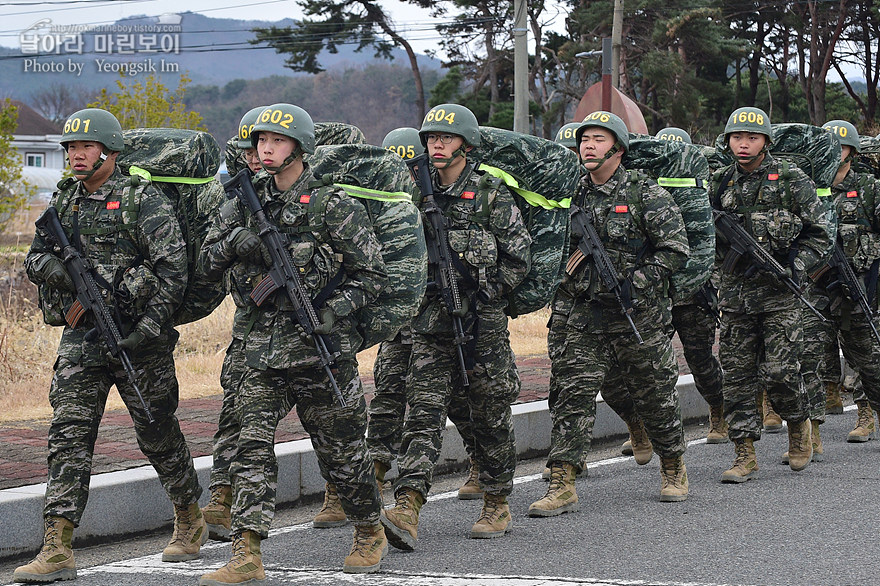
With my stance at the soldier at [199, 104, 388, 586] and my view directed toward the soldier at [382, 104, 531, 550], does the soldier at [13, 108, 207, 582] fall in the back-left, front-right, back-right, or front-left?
back-left

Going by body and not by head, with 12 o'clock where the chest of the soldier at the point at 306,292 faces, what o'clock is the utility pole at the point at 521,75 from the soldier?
The utility pole is roughly at 5 o'clock from the soldier.

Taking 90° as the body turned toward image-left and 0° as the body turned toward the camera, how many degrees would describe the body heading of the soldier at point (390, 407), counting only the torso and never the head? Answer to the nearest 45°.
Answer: approximately 45°

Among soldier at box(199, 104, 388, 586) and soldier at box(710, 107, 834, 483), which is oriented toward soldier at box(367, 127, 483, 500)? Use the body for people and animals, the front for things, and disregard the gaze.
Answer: soldier at box(710, 107, 834, 483)

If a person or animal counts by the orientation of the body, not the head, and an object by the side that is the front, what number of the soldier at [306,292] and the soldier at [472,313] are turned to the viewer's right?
0

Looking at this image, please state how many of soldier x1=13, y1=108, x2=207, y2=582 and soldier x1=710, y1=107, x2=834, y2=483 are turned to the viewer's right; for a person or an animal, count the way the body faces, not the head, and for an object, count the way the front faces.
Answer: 0

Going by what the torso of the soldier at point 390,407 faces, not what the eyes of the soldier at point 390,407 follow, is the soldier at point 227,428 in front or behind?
in front

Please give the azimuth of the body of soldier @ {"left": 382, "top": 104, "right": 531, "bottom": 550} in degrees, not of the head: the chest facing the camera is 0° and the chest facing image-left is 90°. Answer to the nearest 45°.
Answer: approximately 45°

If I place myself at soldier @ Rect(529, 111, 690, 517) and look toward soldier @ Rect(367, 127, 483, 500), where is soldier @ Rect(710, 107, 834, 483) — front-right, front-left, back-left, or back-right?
back-right

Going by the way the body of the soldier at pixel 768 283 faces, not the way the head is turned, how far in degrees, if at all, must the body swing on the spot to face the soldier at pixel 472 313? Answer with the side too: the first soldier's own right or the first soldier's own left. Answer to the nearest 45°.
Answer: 0° — they already face them

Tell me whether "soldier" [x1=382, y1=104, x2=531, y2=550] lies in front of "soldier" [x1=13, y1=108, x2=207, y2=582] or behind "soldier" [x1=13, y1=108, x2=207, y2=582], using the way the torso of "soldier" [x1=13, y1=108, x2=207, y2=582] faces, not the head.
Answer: behind

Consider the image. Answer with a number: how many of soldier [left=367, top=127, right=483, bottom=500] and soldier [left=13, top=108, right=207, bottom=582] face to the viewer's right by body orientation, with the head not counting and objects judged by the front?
0

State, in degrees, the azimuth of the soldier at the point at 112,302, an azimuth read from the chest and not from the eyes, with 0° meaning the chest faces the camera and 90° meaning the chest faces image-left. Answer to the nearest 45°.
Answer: approximately 45°

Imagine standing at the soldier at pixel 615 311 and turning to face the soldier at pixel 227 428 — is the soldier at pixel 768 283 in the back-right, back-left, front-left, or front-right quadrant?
back-right
